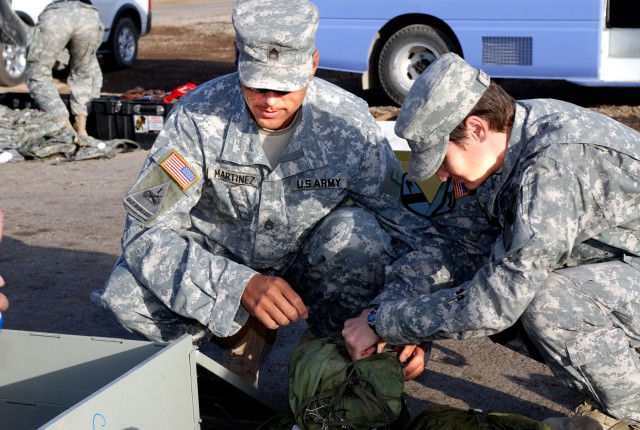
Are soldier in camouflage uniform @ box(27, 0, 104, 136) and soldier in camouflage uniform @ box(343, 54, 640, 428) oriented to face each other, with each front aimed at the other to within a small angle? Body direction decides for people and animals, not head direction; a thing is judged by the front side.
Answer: no

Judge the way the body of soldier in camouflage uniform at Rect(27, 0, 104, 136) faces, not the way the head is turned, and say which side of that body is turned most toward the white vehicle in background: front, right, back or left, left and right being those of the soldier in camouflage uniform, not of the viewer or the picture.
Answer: front

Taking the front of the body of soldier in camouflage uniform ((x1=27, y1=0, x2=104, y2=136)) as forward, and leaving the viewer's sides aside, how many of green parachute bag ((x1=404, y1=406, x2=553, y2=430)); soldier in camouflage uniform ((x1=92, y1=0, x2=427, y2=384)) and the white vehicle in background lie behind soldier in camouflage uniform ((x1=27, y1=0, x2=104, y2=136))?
2

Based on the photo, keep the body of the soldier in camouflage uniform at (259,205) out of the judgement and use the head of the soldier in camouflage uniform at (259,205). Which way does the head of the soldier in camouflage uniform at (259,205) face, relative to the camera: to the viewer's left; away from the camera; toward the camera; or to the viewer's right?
toward the camera

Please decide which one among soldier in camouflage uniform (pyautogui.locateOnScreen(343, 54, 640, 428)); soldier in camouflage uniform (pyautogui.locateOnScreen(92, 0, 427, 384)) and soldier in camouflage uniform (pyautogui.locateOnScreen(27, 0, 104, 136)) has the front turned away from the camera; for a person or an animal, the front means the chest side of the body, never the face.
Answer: soldier in camouflage uniform (pyautogui.locateOnScreen(27, 0, 104, 136))

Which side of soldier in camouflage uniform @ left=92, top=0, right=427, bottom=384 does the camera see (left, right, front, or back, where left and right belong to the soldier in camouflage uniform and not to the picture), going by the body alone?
front

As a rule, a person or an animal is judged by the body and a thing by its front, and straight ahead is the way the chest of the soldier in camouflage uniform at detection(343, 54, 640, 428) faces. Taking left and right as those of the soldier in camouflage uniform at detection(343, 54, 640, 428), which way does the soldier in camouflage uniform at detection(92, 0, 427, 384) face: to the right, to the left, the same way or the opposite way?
to the left

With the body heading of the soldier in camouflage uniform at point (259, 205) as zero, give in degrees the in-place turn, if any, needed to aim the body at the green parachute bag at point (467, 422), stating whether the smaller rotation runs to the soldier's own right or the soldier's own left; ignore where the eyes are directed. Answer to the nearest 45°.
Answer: approximately 45° to the soldier's own left

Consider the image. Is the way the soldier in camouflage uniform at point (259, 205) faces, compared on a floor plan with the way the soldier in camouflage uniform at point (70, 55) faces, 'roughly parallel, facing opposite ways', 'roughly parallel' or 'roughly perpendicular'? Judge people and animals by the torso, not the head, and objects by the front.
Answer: roughly parallel, facing opposite ways

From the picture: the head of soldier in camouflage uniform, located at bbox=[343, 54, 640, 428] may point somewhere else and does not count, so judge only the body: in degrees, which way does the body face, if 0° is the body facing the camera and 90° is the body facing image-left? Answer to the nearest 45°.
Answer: approximately 90°

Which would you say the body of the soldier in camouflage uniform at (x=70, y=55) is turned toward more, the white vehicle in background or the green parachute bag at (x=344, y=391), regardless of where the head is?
the white vehicle in background

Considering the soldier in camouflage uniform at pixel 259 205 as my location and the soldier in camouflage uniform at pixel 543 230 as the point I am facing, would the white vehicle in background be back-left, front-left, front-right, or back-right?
back-left

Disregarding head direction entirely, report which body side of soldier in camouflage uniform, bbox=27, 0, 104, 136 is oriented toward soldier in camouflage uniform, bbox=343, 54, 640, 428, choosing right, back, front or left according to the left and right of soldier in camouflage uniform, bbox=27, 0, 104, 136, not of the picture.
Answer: back

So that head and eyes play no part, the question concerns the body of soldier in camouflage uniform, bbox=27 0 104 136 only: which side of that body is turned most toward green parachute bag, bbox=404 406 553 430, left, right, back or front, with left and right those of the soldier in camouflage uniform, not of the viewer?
back

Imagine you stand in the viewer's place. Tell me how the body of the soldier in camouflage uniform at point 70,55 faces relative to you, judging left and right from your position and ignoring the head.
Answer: facing away from the viewer

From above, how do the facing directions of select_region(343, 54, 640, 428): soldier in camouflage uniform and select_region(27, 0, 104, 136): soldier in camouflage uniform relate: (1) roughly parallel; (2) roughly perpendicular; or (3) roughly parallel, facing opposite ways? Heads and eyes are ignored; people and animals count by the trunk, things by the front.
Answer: roughly perpendicular

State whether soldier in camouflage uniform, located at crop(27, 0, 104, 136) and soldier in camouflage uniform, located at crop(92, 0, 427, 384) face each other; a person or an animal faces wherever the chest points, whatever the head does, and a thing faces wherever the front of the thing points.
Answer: no

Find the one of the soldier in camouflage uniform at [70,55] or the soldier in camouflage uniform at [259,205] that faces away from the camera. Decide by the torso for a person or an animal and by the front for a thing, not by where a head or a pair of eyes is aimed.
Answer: the soldier in camouflage uniform at [70,55]
